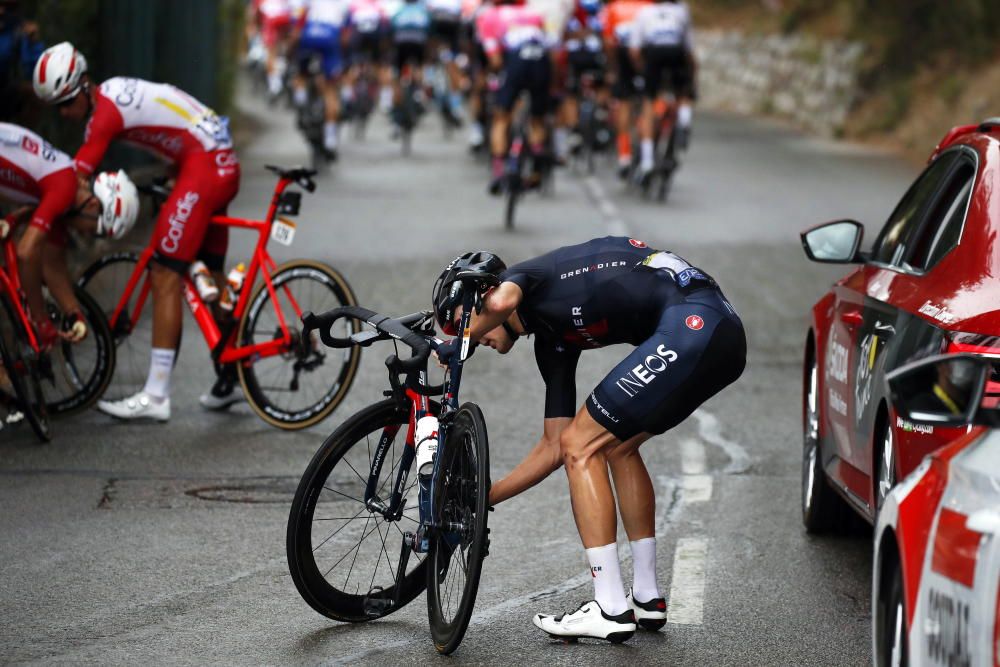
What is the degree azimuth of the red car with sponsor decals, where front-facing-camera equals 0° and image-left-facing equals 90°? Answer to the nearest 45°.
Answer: approximately 135°

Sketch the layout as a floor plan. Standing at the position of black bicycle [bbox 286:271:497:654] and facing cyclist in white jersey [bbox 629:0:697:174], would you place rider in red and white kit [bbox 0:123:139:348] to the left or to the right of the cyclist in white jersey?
left

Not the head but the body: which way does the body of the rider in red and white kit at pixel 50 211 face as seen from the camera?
to the viewer's right

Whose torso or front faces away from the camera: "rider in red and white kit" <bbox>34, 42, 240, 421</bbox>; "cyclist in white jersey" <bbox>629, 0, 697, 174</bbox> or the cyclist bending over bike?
the cyclist in white jersey

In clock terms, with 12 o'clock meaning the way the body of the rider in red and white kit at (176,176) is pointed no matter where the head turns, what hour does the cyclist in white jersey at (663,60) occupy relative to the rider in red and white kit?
The cyclist in white jersey is roughly at 4 o'clock from the rider in red and white kit.

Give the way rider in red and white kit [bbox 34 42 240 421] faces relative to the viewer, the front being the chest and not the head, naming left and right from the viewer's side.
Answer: facing to the left of the viewer

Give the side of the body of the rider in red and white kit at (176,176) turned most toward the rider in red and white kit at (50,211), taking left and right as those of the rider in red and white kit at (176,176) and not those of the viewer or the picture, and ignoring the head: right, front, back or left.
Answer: front

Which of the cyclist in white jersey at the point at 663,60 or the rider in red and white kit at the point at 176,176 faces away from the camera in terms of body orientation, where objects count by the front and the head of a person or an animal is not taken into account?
the cyclist in white jersey

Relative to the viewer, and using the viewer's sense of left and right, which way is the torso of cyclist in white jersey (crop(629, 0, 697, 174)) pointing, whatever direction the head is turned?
facing away from the viewer

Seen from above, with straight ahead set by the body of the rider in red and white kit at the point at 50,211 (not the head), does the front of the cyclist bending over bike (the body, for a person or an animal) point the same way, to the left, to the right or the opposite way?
the opposite way

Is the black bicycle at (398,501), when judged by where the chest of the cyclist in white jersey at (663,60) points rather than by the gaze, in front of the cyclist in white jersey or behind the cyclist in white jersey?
behind

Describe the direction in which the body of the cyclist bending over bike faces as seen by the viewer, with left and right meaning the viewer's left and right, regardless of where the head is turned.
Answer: facing to the left of the viewer

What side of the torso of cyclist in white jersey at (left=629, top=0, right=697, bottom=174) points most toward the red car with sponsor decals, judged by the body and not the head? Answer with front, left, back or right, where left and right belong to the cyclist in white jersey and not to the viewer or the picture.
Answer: back

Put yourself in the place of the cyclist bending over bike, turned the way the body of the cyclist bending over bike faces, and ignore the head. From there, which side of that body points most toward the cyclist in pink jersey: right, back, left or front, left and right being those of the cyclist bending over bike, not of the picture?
right
